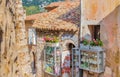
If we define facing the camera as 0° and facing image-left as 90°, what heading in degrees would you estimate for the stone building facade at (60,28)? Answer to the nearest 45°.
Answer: approximately 0°

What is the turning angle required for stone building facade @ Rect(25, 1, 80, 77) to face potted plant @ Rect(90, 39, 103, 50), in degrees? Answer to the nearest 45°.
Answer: approximately 45° to its left

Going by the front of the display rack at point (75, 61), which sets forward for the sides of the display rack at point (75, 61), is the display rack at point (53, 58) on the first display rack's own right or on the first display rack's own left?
on the first display rack's own right

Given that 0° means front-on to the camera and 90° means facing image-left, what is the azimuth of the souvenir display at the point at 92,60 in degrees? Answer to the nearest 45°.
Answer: approximately 45°

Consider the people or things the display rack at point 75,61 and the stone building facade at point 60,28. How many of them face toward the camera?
2
